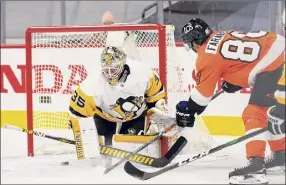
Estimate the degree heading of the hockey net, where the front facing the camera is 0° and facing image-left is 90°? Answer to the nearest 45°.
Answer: approximately 0°

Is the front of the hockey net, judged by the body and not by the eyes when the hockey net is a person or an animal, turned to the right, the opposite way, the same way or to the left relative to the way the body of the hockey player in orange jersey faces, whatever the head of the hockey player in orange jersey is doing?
to the left

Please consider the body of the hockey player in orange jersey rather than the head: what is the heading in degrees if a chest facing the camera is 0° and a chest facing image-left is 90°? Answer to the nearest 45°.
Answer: approximately 90°

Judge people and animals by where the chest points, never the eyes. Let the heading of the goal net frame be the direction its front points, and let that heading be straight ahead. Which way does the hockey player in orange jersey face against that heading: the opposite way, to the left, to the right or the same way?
to the right

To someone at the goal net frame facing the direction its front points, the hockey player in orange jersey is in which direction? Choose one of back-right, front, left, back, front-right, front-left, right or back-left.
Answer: front-left

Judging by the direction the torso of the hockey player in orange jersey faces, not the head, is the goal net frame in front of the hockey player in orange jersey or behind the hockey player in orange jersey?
in front

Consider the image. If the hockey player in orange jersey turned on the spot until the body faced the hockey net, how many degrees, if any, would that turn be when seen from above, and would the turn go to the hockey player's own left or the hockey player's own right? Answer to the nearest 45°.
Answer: approximately 45° to the hockey player's own right

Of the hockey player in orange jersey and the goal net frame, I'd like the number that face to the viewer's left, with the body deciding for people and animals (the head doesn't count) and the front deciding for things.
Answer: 1

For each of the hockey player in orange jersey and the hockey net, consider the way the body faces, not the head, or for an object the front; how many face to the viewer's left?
1
